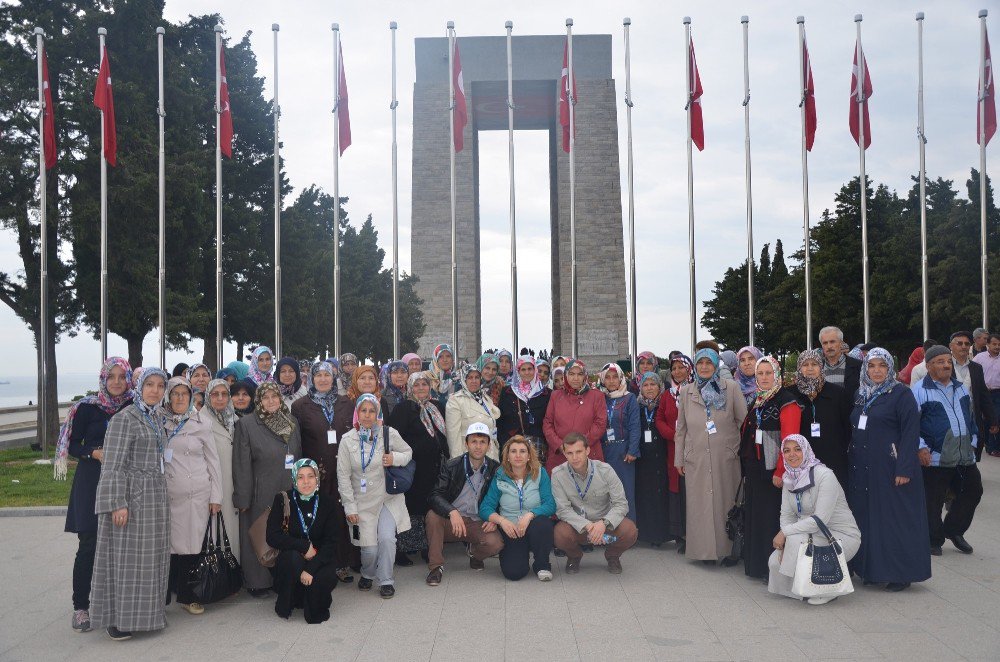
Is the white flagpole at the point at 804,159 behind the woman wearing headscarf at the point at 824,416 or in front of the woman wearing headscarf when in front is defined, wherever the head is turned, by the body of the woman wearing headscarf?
behind

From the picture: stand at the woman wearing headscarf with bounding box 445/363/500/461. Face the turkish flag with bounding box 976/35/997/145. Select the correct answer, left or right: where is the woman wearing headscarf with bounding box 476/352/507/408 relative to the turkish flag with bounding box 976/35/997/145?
left

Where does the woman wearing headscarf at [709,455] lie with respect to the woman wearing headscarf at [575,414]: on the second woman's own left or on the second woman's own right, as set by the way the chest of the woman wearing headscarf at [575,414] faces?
on the second woman's own left

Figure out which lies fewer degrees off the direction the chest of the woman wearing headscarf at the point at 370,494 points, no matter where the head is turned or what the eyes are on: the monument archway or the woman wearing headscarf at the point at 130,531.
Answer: the woman wearing headscarf

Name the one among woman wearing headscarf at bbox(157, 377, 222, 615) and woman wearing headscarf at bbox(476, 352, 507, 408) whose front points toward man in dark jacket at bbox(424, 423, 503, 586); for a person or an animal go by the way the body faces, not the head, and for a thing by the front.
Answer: woman wearing headscarf at bbox(476, 352, 507, 408)

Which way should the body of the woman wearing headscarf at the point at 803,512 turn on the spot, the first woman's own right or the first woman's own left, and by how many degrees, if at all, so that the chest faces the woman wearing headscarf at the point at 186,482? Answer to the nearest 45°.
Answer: approximately 45° to the first woman's own right

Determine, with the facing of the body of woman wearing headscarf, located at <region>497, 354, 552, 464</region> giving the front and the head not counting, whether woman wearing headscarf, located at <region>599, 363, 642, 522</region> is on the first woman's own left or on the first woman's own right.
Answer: on the first woman's own left

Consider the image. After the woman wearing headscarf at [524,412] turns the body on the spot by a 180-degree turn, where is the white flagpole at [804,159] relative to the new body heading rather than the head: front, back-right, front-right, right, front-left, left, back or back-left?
front-right

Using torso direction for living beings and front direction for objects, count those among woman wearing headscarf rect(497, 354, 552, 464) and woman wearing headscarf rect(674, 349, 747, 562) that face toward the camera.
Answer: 2

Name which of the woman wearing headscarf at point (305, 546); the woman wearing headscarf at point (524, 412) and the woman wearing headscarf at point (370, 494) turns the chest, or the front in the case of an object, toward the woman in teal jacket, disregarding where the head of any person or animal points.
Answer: the woman wearing headscarf at point (524, 412)
